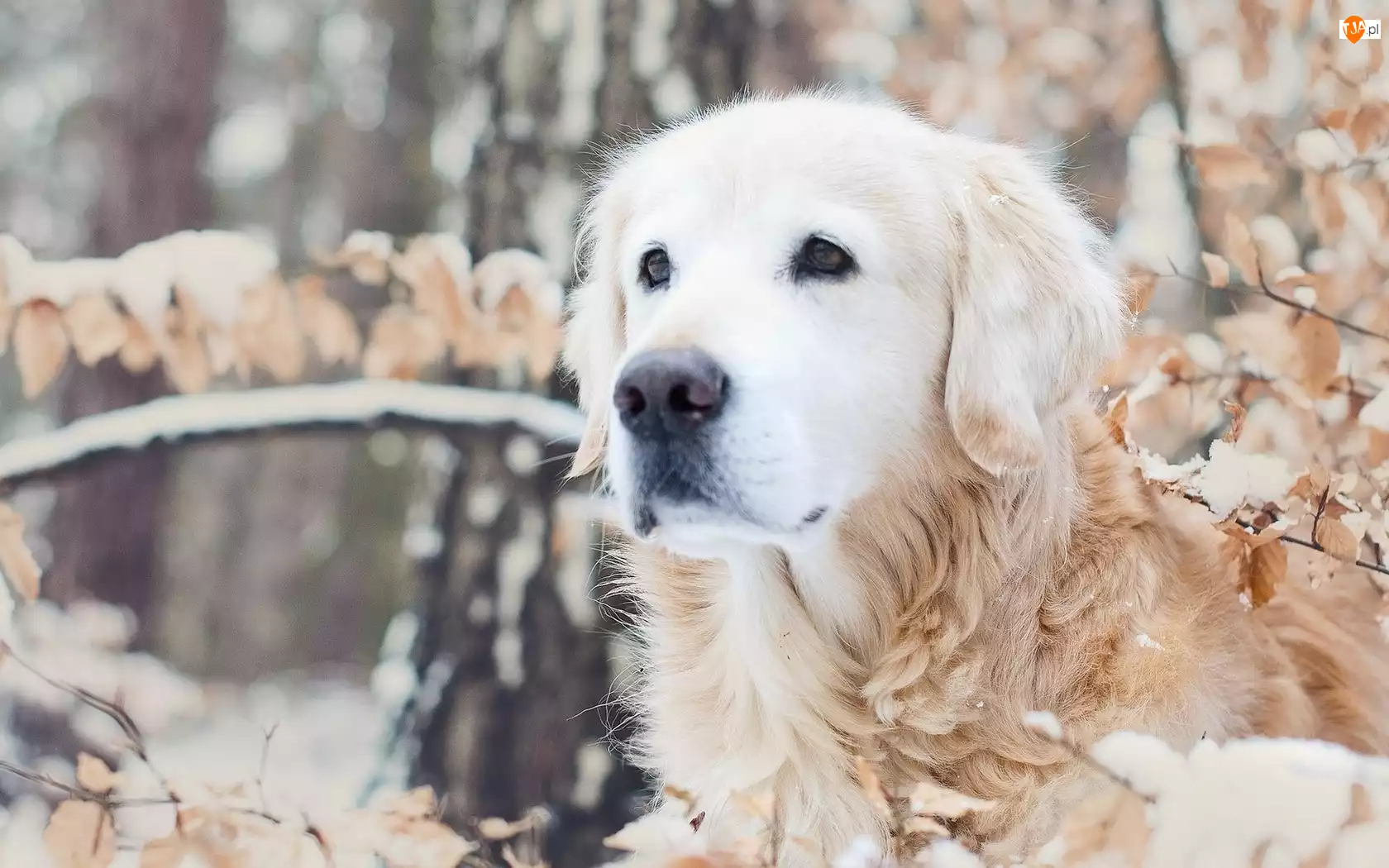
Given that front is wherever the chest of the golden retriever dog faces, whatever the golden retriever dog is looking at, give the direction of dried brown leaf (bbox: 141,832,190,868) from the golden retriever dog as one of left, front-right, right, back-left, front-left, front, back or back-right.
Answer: front-right

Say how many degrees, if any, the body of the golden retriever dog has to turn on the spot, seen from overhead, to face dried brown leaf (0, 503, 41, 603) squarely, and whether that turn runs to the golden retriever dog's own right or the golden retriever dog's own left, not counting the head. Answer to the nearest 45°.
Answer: approximately 45° to the golden retriever dog's own right

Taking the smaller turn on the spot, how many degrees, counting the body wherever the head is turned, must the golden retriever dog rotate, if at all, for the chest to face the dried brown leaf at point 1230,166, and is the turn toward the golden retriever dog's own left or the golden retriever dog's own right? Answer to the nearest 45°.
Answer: approximately 180°

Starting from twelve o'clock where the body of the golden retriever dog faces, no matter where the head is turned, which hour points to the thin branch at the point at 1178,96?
The thin branch is roughly at 5 o'clock from the golden retriever dog.

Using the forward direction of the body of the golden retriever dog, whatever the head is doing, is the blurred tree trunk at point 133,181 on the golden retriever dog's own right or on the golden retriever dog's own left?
on the golden retriever dog's own right

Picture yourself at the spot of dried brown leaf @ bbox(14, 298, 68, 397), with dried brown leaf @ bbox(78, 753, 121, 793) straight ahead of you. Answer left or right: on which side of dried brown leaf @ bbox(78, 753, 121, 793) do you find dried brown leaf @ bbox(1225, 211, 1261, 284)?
left

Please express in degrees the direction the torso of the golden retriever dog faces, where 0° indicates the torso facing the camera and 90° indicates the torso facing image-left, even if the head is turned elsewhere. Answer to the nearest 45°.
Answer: approximately 45°

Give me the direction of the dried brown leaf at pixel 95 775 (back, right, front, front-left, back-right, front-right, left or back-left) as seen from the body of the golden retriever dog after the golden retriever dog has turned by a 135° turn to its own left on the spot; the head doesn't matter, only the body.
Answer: back
